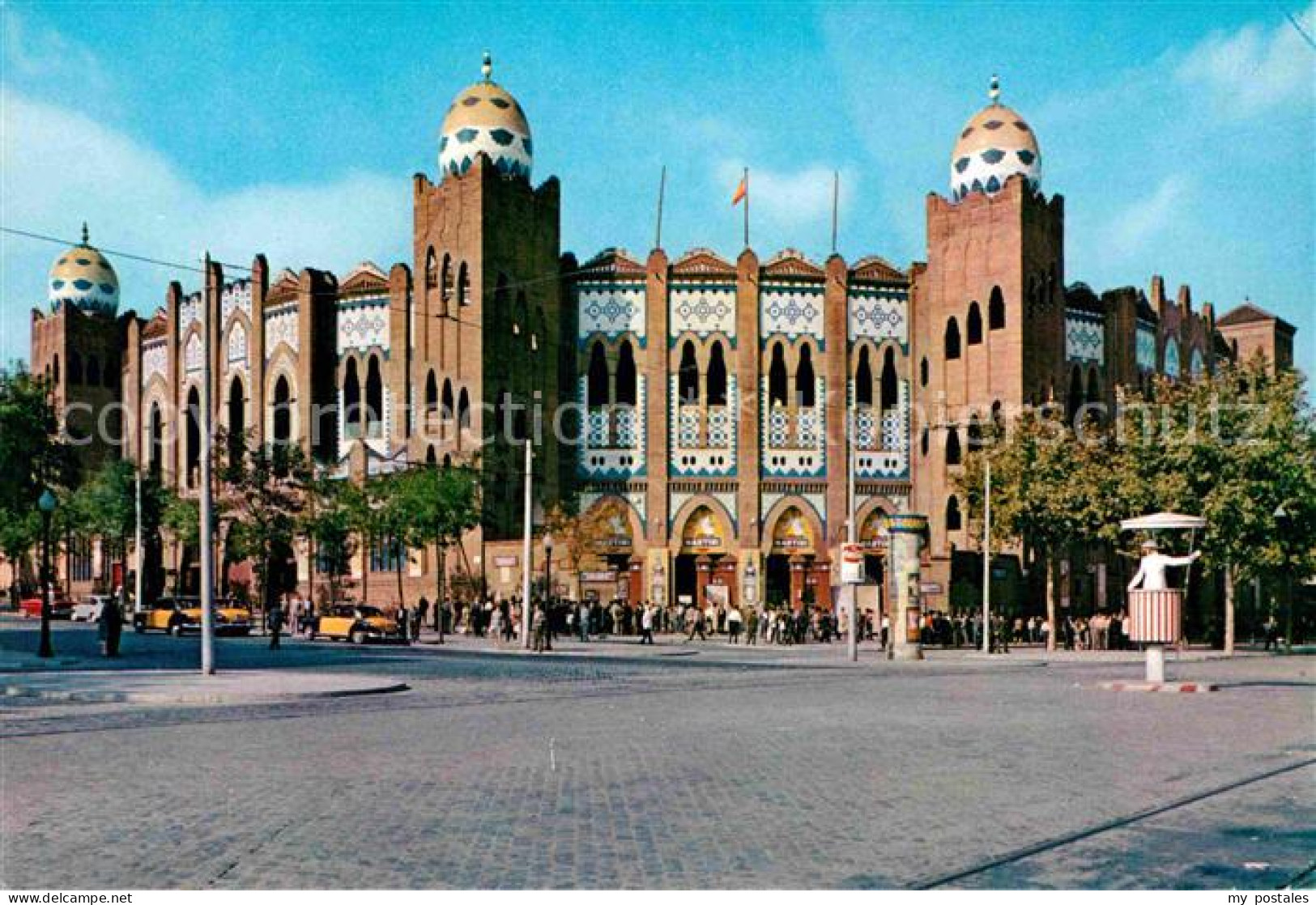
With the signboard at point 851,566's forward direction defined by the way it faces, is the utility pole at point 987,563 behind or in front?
behind

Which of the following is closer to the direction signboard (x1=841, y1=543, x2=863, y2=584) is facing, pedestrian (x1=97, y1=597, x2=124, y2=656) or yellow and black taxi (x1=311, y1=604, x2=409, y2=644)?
the pedestrian

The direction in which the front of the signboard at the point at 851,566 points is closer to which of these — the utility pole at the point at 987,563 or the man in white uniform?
the man in white uniform

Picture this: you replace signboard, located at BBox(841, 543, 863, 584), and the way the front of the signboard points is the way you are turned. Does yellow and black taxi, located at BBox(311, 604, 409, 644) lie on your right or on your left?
on your right

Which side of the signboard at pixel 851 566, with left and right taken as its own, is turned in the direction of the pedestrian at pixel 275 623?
right

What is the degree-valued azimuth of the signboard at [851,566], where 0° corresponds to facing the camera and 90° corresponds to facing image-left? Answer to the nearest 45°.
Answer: approximately 0°

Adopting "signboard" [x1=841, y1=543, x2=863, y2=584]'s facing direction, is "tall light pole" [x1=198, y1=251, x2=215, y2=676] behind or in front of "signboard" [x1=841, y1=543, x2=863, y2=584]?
in front
